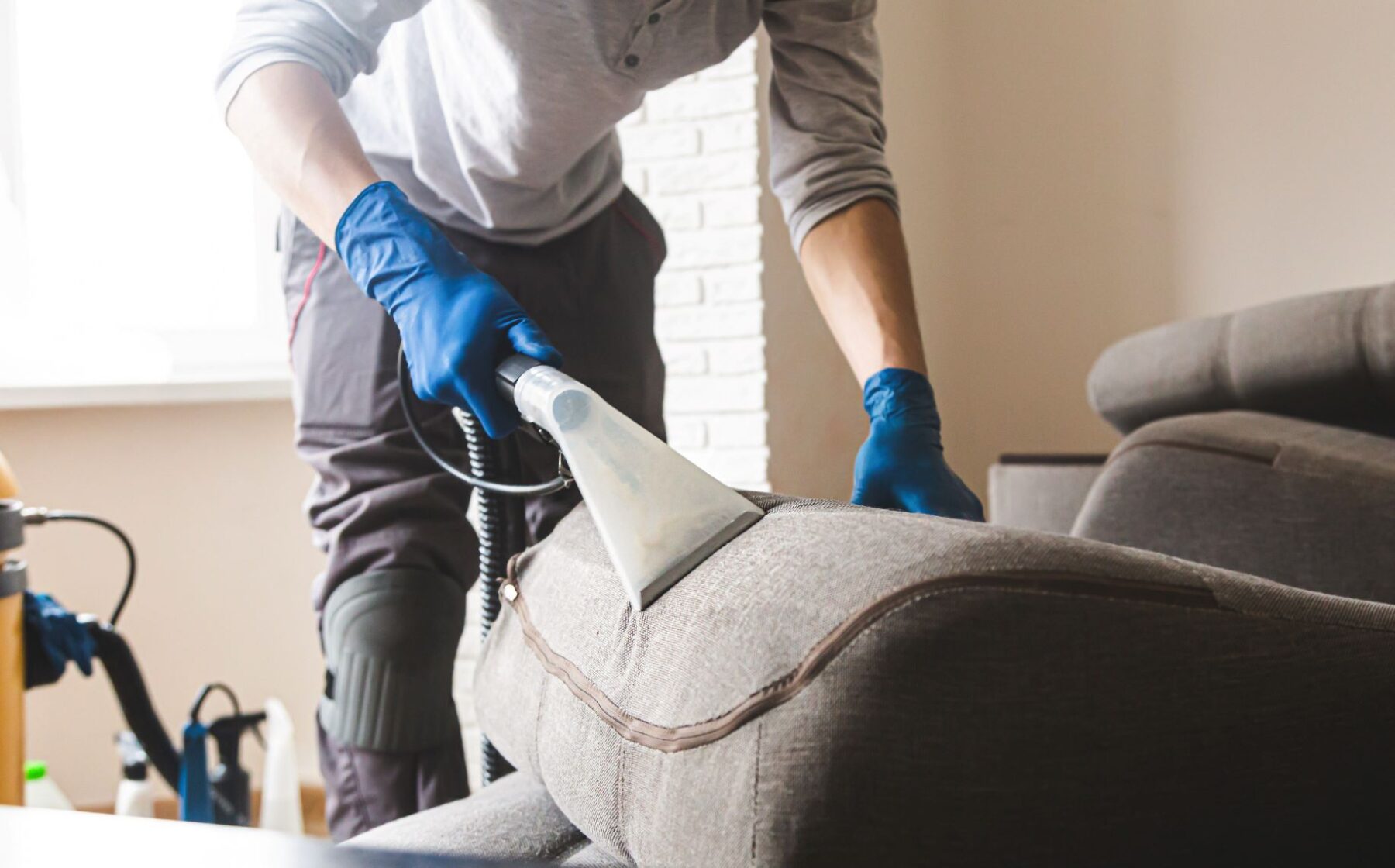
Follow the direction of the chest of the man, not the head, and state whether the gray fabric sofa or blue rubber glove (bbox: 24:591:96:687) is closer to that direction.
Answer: the gray fabric sofa

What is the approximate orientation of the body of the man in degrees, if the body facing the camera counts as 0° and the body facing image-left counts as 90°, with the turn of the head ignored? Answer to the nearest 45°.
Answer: approximately 315°
